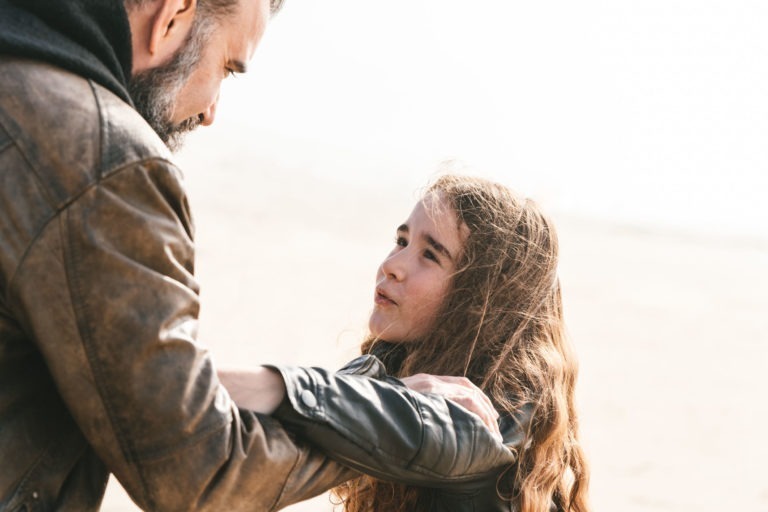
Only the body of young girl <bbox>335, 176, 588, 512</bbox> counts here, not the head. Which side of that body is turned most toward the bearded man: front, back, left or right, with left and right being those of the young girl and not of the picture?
front

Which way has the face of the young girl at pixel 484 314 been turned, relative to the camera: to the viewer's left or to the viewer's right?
to the viewer's left

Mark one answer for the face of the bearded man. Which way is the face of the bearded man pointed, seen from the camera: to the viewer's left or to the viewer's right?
to the viewer's right

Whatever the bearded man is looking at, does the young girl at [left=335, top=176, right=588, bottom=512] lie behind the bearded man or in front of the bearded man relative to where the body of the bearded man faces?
in front

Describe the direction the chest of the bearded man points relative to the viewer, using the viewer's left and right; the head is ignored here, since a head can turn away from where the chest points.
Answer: facing away from the viewer and to the right of the viewer

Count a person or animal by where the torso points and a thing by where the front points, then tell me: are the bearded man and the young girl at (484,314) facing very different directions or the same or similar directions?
very different directions
